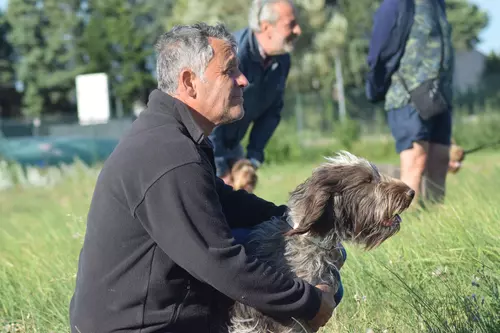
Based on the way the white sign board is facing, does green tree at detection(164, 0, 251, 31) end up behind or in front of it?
behind

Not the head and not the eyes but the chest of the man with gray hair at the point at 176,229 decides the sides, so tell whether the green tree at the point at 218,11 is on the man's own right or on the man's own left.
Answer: on the man's own left

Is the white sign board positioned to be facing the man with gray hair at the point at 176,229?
yes

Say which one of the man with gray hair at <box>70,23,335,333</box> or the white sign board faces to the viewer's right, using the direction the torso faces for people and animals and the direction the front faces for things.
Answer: the man with gray hair

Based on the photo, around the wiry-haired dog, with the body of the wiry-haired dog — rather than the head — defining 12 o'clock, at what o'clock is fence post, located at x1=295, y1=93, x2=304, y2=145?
The fence post is roughly at 9 o'clock from the wiry-haired dog.

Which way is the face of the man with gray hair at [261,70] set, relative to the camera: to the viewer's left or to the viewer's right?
to the viewer's right

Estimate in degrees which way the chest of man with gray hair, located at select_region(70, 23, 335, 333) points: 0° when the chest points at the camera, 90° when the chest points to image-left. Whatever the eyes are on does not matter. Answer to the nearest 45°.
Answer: approximately 270°
